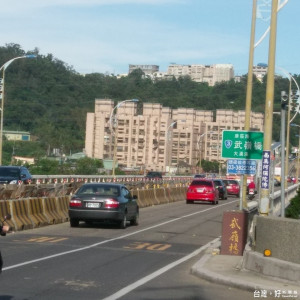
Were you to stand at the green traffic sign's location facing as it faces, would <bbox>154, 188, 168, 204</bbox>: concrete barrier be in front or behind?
behind

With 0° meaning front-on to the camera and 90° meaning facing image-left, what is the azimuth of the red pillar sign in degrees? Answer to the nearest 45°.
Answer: approximately 0°

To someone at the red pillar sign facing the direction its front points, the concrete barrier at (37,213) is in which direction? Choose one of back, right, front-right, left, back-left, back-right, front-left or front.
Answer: back-right

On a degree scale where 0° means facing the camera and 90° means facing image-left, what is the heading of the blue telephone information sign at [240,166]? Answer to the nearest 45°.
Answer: approximately 0°

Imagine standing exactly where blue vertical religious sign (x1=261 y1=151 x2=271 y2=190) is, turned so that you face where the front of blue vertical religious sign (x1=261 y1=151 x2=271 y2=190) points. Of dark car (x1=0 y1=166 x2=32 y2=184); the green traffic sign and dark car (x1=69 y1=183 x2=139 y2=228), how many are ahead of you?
0

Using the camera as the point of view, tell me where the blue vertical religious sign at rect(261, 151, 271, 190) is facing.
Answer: facing the viewer

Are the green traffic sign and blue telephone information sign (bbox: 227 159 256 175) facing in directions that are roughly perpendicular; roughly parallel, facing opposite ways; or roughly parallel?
roughly parallel

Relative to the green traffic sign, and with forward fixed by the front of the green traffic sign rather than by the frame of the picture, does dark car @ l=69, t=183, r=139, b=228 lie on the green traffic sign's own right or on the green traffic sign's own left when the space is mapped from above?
on the green traffic sign's own right

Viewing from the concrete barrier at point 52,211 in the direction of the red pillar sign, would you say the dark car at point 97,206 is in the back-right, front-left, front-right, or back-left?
front-left

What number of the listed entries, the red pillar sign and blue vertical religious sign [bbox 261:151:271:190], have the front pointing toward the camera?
2

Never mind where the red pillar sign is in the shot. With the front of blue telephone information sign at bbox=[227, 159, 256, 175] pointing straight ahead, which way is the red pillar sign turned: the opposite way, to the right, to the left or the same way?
the same way

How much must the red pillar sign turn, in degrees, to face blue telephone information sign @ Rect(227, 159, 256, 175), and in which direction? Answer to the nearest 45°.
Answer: approximately 180°
